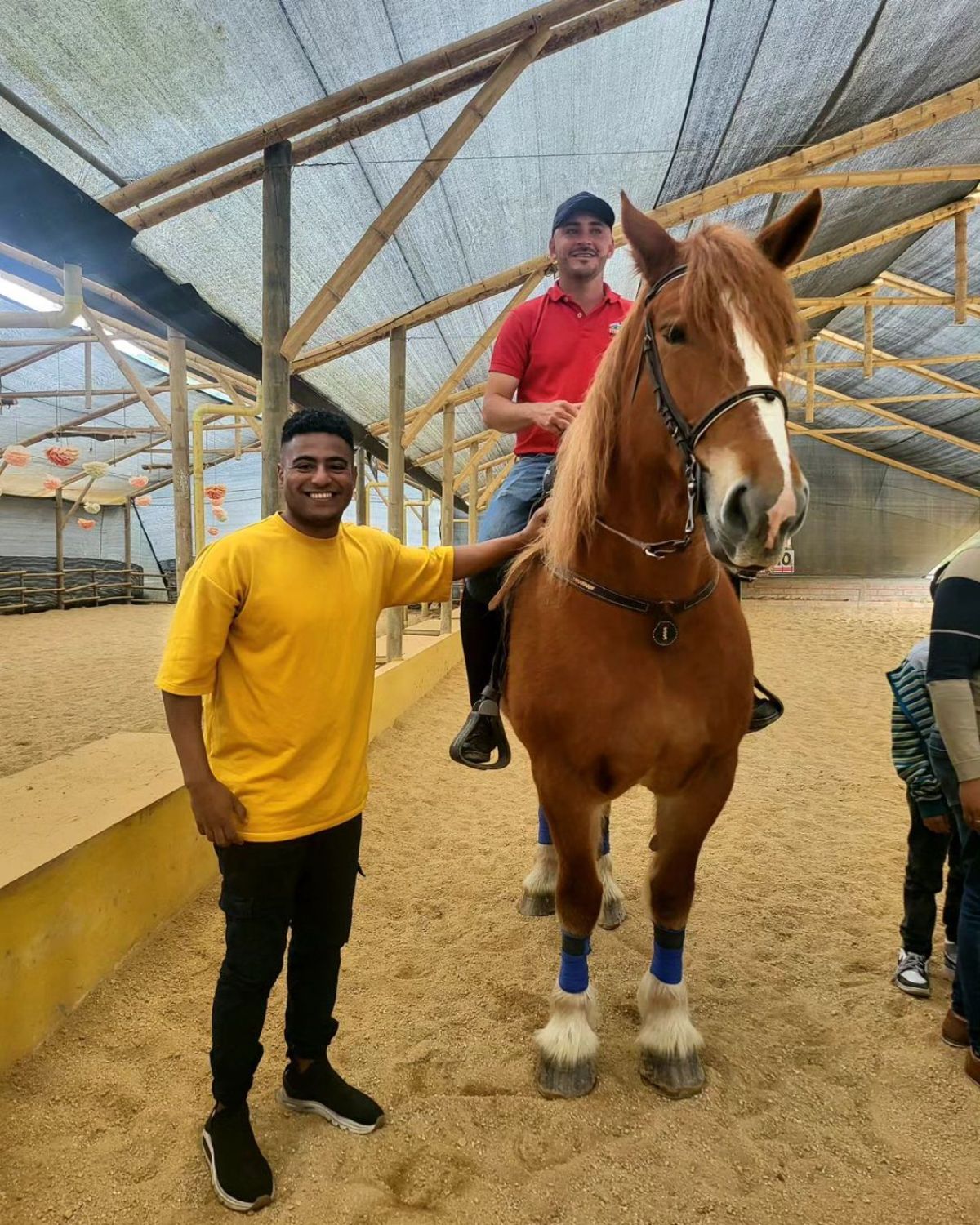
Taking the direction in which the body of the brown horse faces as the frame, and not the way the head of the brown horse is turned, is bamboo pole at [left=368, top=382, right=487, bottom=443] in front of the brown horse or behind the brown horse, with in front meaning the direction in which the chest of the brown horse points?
behind

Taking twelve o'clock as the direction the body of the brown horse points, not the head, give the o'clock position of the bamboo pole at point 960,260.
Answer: The bamboo pole is roughly at 7 o'clock from the brown horse.

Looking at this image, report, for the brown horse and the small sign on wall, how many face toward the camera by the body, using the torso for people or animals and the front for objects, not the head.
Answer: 2

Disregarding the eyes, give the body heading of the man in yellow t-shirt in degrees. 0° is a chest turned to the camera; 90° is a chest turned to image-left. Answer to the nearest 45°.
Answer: approximately 315°

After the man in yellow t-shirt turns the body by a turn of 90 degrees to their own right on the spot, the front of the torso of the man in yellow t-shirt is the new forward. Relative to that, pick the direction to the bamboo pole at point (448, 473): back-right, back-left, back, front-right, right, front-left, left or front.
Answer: back-right

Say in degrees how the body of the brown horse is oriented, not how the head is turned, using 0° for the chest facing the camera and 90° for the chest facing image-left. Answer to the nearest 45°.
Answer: approximately 0°

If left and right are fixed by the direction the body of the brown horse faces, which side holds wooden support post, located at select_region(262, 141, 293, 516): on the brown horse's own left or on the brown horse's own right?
on the brown horse's own right
